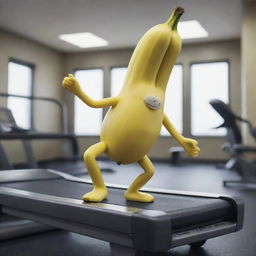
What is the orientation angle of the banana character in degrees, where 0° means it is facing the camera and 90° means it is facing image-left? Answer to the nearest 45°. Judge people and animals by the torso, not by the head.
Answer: approximately 315°

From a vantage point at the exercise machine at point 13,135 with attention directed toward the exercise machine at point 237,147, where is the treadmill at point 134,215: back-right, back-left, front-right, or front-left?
front-right

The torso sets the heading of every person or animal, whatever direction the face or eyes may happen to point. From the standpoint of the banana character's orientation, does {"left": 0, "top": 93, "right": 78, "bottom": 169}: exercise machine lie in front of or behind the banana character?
behind

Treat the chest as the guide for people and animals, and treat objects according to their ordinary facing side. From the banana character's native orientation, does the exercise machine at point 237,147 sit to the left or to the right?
on its left

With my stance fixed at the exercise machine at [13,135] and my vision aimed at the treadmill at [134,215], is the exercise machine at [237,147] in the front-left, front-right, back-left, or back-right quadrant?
front-left
